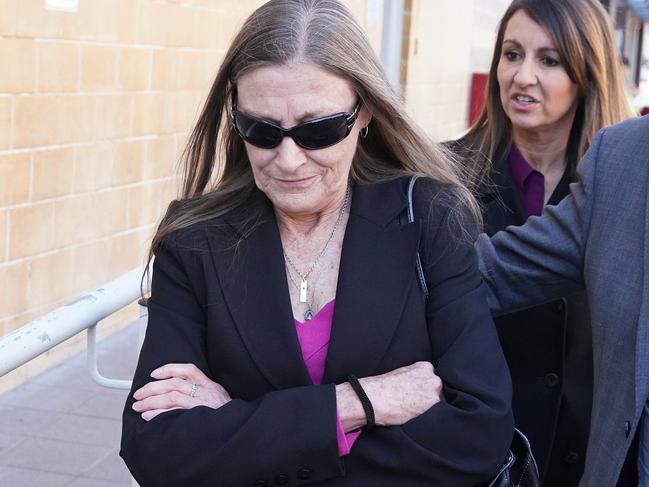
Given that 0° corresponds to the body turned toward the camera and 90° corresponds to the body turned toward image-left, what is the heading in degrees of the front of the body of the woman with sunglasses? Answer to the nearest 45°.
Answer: approximately 0°
